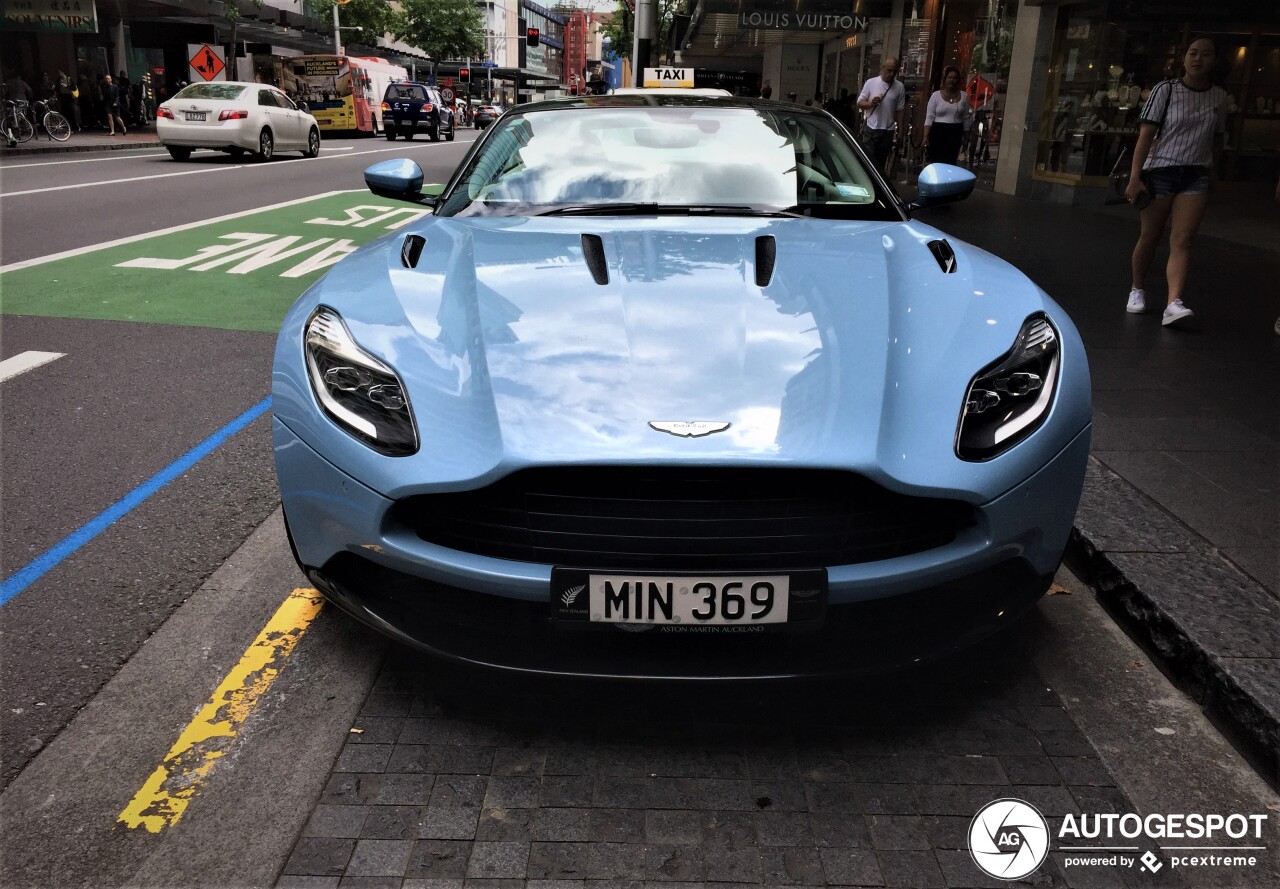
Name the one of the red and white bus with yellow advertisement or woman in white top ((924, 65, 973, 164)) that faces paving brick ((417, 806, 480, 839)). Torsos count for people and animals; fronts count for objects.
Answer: the woman in white top

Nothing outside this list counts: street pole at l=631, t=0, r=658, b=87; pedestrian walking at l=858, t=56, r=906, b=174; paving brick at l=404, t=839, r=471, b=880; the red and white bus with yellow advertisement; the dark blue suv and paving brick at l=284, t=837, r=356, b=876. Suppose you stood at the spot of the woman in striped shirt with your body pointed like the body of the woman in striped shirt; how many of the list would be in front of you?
2

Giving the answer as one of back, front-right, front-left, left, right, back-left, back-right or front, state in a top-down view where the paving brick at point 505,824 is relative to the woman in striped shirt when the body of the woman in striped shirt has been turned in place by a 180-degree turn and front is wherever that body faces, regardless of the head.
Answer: back

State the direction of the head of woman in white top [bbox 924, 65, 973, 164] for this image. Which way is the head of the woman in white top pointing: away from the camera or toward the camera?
toward the camera

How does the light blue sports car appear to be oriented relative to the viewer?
toward the camera

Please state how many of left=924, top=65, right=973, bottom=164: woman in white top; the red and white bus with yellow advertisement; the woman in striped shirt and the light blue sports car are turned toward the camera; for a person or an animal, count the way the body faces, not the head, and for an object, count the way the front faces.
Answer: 3

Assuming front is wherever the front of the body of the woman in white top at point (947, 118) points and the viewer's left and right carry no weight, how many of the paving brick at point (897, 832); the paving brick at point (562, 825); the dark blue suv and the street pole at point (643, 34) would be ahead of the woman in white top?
2

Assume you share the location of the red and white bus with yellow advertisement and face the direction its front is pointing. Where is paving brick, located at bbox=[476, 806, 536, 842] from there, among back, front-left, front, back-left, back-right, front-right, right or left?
back-right

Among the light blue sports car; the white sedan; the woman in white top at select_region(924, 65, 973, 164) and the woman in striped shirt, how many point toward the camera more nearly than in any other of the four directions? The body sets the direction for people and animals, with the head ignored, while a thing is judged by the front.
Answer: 3

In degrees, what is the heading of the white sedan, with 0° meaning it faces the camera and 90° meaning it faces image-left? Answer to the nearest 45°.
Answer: approximately 225°

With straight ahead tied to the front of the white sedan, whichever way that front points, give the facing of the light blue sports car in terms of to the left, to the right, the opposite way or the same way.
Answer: the opposite way

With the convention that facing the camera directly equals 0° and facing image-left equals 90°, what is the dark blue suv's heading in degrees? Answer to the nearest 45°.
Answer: approximately 225°

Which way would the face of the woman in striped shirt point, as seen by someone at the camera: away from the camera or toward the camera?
toward the camera

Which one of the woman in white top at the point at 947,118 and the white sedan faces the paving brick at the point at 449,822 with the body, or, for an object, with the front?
the woman in white top

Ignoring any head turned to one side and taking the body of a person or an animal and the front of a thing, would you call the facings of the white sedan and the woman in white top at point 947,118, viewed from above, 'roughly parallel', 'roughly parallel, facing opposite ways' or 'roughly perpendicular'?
roughly parallel, facing opposite ways
